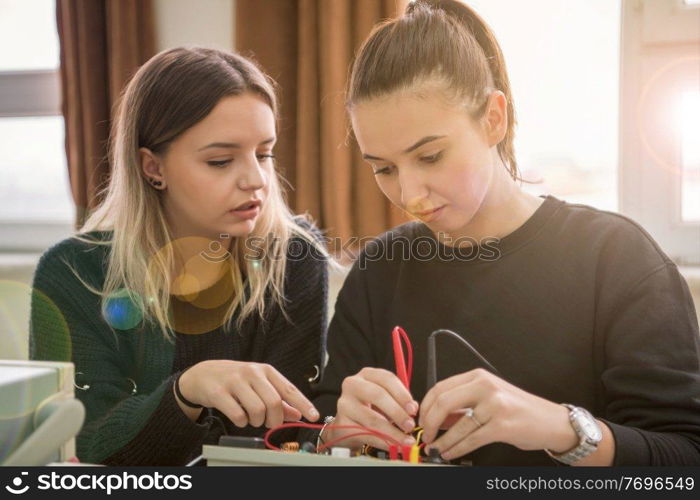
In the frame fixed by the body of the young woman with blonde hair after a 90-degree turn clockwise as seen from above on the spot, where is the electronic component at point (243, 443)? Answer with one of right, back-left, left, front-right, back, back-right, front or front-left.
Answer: front-left

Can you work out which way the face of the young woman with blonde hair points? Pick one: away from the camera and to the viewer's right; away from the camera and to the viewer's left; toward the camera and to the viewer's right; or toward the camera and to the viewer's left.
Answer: toward the camera and to the viewer's right

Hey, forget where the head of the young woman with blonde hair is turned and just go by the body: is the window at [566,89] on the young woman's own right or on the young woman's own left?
on the young woman's own left

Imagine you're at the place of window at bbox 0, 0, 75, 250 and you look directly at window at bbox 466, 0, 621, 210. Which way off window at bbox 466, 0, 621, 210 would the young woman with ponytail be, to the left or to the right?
right

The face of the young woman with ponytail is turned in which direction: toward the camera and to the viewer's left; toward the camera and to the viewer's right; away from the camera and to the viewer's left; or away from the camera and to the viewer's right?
toward the camera and to the viewer's left

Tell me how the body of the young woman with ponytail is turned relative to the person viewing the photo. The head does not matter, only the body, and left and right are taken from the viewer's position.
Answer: facing the viewer and to the left of the viewer

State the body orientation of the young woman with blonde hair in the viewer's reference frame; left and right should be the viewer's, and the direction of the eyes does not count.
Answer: facing the viewer and to the right of the viewer

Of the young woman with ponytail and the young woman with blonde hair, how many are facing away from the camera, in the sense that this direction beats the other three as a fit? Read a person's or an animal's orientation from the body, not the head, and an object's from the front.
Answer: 0

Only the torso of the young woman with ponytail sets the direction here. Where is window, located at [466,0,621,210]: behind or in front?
behind

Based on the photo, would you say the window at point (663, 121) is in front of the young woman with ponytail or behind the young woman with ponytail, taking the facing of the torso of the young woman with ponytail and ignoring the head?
behind

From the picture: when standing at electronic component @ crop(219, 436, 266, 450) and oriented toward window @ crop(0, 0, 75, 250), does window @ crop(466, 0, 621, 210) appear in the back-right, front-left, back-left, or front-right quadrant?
front-right
